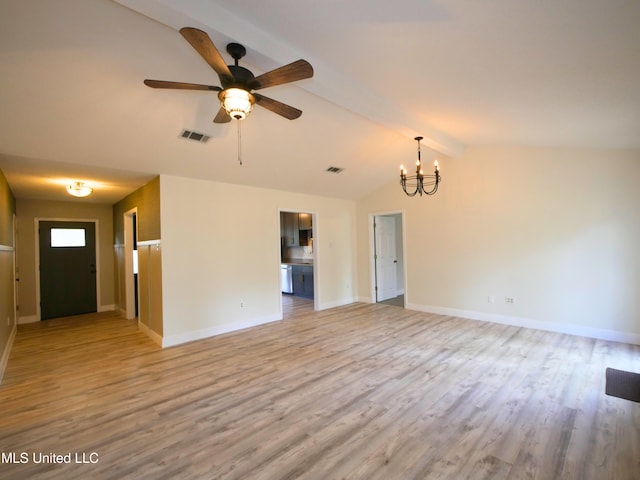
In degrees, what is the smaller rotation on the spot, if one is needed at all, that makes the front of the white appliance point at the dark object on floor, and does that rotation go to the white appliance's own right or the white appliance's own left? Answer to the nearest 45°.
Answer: approximately 90° to the white appliance's own left

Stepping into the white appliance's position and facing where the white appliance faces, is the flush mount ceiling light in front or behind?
in front

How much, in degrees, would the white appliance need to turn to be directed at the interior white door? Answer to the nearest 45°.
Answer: approximately 90° to its left

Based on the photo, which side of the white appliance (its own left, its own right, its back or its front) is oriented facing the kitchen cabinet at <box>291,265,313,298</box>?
left

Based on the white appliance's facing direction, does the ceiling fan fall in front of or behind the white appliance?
in front

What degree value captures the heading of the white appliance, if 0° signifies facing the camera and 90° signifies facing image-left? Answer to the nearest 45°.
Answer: approximately 45°
